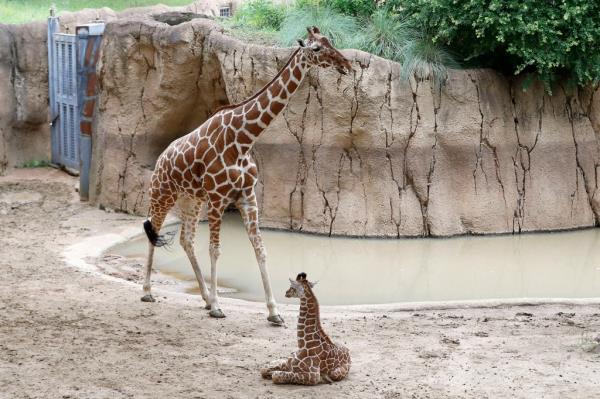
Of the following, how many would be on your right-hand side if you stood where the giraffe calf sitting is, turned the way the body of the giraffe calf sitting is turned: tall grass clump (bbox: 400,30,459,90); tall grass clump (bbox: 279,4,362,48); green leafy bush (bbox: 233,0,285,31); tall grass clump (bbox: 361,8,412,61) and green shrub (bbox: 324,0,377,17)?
5

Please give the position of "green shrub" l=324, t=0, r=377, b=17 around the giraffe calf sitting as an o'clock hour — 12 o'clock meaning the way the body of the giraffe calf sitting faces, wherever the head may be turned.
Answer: The green shrub is roughly at 3 o'clock from the giraffe calf sitting.

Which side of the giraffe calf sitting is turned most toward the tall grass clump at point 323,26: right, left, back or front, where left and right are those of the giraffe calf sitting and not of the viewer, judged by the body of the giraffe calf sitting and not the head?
right

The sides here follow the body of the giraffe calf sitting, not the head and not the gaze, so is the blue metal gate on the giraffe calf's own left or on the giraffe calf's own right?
on the giraffe calf's own right

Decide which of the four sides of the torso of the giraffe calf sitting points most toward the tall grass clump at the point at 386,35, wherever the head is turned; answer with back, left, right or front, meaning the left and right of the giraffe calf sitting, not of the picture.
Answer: right

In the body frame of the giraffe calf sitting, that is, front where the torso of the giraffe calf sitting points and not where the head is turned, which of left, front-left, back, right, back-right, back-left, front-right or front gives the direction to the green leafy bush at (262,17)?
right

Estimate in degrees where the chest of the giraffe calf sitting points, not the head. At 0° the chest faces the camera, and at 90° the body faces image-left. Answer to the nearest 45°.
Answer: approximately 90°

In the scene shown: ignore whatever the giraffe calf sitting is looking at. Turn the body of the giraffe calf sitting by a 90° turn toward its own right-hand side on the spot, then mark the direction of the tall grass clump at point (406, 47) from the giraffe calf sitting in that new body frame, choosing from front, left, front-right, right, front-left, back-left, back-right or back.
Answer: front

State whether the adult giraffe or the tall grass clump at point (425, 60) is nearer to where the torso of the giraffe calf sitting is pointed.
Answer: the adult giraffe
